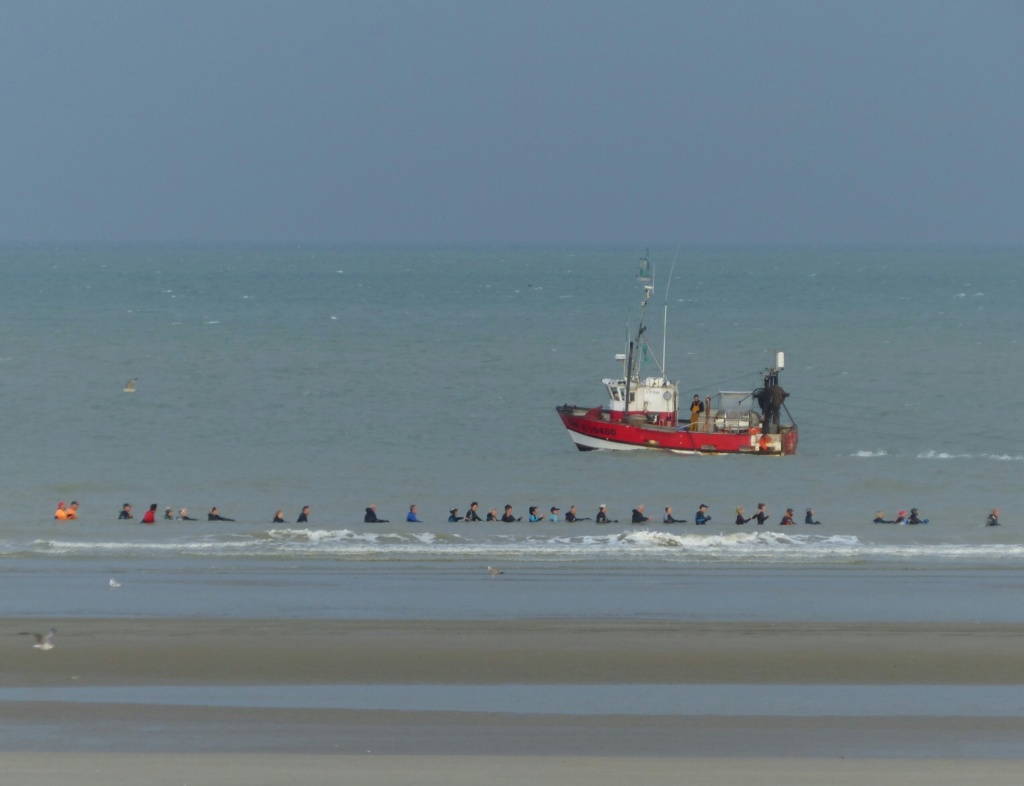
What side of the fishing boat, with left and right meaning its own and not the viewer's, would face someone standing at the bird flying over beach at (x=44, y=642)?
left

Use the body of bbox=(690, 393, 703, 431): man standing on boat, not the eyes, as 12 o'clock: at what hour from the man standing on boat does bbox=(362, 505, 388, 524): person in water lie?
The person in water is roughly at 1 o'clock from the man standing on boat.

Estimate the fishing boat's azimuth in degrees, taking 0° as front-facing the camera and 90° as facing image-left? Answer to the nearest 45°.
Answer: approximately 90°

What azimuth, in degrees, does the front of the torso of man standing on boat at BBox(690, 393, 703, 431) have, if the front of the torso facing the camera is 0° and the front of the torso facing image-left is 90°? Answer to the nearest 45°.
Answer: approximately 0°

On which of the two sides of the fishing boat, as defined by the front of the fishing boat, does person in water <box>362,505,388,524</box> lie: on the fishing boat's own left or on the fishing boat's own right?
on the fishing boat's own left
